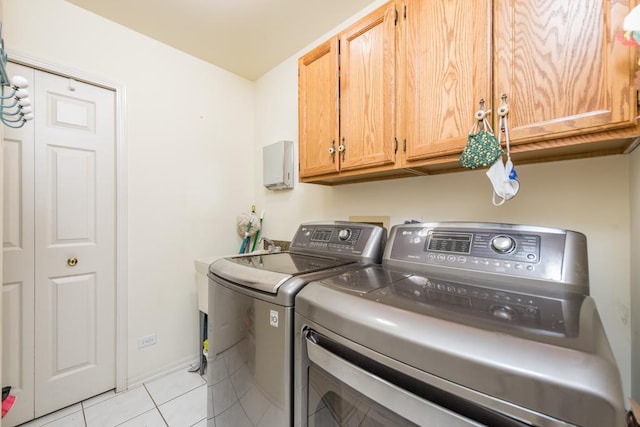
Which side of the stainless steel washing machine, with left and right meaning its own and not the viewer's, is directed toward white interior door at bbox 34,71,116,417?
right

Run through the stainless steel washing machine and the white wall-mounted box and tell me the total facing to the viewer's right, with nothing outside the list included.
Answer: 0

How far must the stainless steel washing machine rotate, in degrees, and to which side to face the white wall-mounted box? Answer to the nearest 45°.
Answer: approximately 135° to its right

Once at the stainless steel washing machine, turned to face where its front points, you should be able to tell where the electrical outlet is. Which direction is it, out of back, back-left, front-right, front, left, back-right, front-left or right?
right

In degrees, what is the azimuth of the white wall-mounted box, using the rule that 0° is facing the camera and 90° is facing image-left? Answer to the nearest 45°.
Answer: approximately 45°

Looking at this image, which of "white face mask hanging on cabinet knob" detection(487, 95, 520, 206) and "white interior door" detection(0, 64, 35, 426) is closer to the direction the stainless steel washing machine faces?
the white interior door

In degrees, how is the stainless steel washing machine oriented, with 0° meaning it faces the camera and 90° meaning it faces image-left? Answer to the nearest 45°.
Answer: approximately 45°
